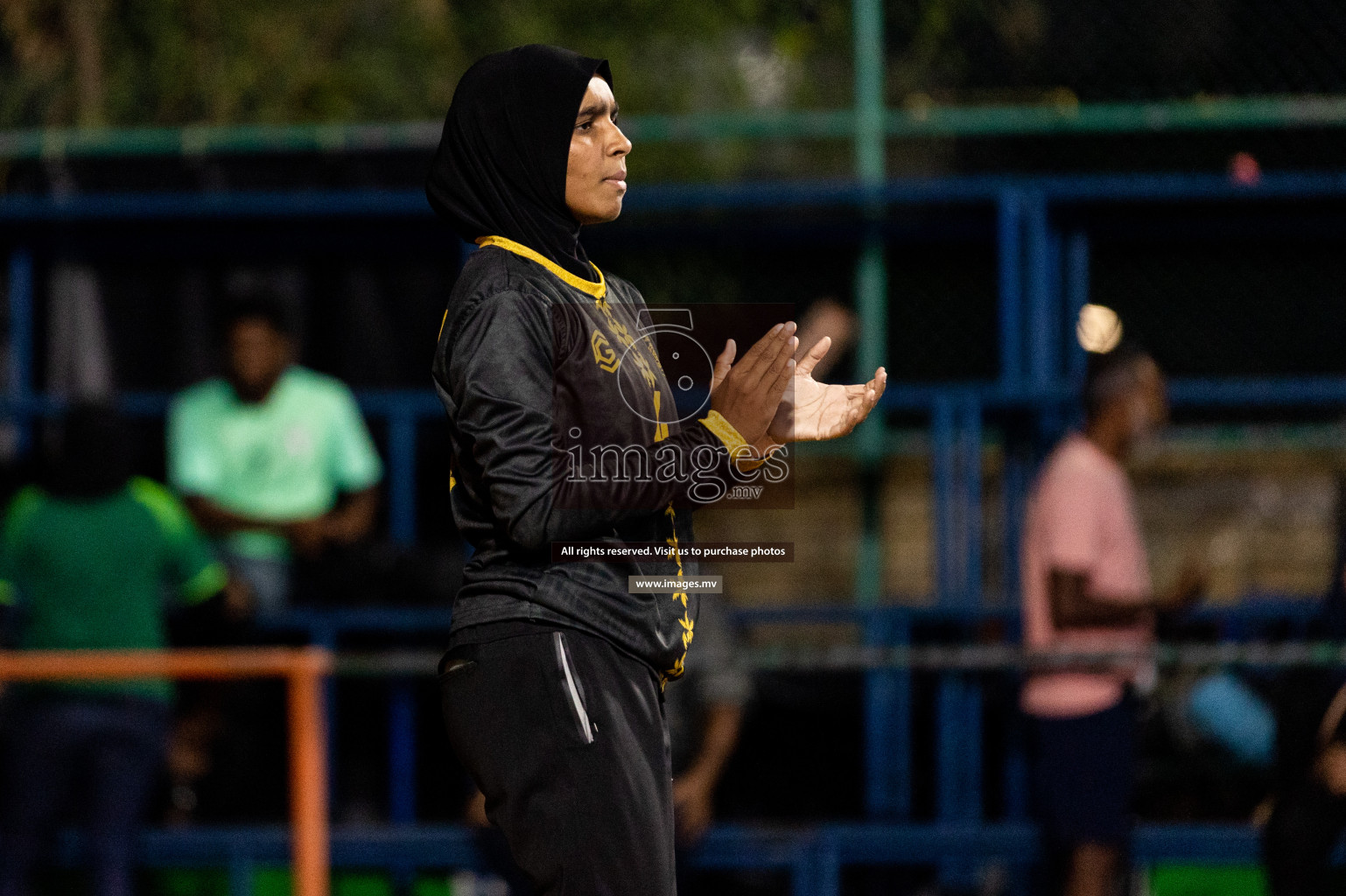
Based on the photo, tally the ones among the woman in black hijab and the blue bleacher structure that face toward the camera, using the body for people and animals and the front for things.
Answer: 1

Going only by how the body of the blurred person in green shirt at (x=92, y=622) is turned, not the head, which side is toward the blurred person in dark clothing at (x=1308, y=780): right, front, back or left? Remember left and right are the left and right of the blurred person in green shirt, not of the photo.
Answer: right

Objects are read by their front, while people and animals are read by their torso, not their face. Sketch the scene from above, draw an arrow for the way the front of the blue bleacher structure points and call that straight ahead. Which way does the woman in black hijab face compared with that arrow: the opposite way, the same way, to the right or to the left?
to the left

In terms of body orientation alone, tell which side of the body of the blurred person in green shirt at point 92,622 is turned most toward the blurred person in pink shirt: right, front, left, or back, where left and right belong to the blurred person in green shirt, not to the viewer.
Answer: right

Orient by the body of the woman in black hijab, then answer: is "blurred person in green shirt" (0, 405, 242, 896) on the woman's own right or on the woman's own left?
on the woman's own left

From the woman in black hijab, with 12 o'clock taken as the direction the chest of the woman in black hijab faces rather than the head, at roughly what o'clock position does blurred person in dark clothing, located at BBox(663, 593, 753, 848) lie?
The blurred person in dark clothing is roughly at 9 o'clock from the woman in black hijab.

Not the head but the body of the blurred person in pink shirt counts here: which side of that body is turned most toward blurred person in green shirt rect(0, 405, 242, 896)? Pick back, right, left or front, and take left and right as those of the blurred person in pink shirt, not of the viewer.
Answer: back

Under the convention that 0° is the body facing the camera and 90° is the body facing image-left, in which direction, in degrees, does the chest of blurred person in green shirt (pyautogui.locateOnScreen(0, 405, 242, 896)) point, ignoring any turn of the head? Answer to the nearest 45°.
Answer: approximately 180°

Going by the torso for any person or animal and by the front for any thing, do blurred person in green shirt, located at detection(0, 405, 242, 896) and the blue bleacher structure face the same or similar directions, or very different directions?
very different directions

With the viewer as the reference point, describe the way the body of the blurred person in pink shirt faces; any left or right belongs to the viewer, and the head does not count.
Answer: facing to the right of the viewer

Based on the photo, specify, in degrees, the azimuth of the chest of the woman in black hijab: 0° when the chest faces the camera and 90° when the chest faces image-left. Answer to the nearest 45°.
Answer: approximately 270°

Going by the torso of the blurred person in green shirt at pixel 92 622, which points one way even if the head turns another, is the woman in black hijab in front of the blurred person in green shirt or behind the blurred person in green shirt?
behind

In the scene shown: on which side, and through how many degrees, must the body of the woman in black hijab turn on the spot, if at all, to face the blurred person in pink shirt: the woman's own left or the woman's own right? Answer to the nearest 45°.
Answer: approximately 45° to the woman's own left

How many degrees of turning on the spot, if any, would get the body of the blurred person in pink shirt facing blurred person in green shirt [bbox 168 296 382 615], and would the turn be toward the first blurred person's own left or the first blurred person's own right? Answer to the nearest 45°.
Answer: approximately 180°
